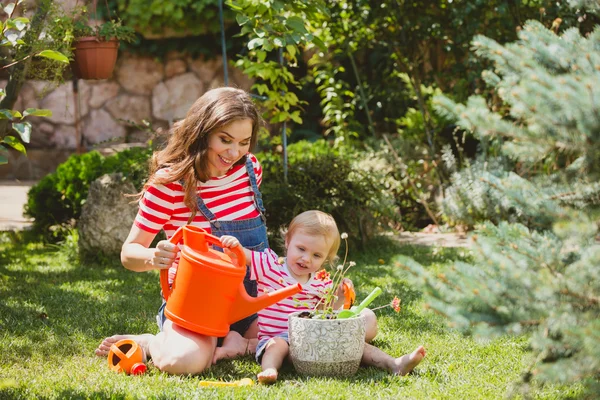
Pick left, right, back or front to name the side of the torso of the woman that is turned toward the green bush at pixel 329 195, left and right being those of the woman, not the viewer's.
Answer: left

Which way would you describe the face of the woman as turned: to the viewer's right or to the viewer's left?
to the viewer's right

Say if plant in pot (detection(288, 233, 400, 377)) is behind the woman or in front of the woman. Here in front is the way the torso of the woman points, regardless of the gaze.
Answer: in front

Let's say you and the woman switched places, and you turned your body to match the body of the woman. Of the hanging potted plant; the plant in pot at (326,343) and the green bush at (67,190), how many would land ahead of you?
1

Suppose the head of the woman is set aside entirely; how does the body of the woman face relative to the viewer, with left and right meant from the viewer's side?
facing the viewer and to the right of the viewer

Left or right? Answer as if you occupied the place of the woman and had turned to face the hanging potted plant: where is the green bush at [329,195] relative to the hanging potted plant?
right

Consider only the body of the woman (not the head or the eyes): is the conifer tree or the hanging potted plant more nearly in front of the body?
the conifer tree
